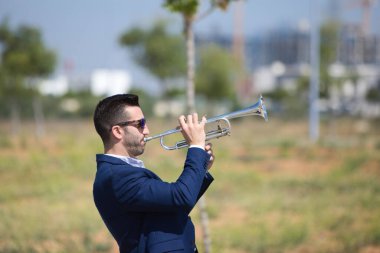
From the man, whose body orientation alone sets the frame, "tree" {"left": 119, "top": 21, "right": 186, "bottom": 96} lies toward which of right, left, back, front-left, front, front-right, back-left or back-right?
left

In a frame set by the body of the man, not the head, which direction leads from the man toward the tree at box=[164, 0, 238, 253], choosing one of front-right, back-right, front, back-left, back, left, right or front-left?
left

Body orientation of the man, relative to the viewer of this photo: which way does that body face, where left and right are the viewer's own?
facing to the right of the viewer

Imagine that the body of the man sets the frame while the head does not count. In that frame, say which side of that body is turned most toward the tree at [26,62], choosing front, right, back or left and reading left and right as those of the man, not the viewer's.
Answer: left

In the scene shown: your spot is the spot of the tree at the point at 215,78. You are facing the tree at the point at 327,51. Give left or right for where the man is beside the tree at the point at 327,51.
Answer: right

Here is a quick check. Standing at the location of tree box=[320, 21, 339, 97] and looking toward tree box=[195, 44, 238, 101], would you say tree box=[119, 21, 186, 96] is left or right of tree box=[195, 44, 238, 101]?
left

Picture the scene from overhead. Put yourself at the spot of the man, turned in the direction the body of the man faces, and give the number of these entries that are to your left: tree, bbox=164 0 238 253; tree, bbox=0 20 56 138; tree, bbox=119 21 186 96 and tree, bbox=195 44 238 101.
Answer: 4

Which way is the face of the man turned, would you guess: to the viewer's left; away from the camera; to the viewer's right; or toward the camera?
to the viewer's right

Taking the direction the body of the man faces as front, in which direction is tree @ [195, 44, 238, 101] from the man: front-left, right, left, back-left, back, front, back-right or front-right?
left
